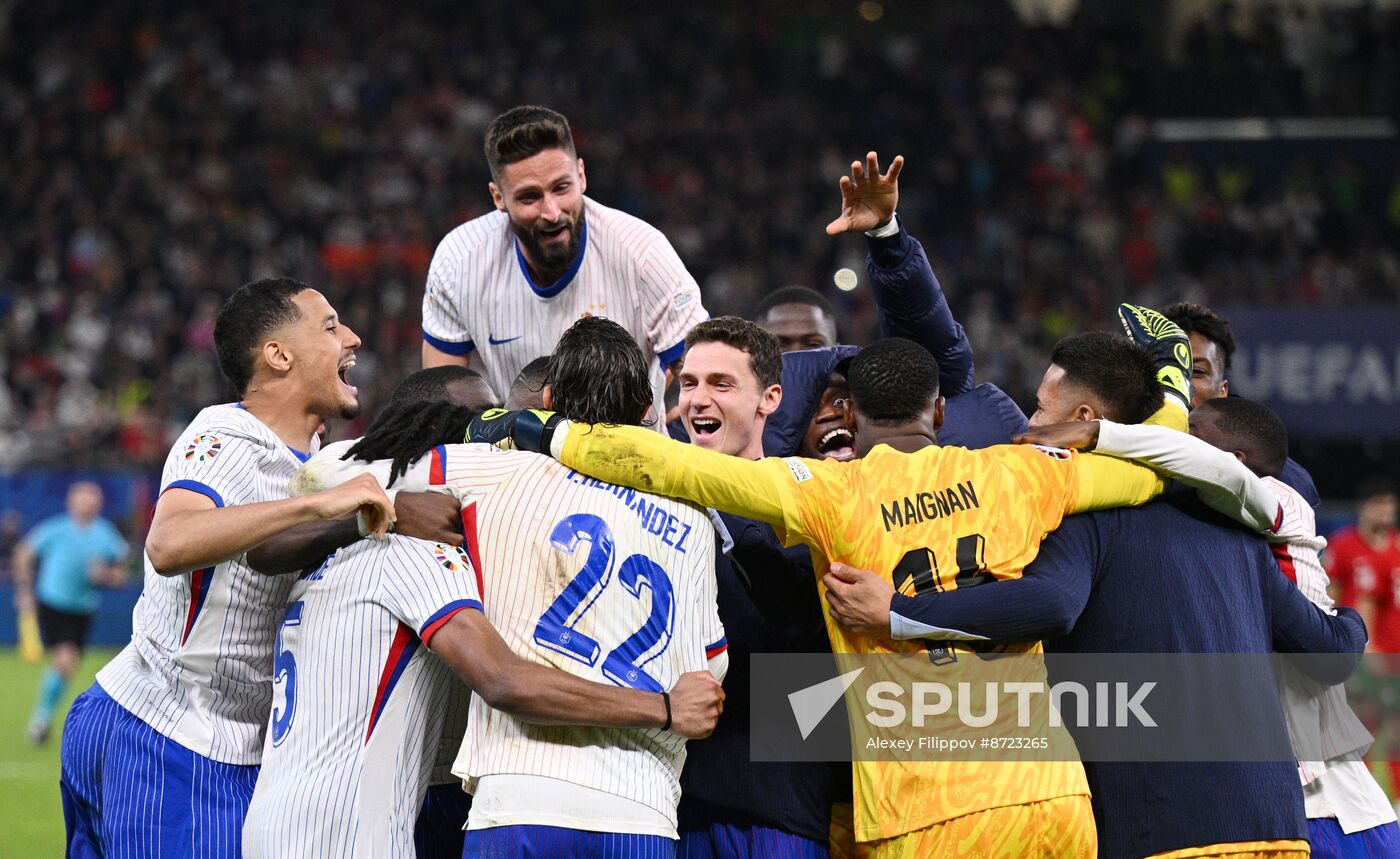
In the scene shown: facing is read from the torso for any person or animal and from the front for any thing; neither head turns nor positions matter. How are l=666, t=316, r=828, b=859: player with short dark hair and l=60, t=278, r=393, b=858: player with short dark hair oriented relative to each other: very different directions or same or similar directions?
very different directions

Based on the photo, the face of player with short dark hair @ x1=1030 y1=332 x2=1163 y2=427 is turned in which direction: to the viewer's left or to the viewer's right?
to the viewer's left

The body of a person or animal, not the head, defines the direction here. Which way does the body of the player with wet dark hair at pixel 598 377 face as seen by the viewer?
away from the camera

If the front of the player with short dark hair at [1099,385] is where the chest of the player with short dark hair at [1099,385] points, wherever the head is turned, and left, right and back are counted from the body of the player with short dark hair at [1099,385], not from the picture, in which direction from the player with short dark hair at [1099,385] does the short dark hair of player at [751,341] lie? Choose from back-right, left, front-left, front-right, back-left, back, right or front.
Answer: front-left

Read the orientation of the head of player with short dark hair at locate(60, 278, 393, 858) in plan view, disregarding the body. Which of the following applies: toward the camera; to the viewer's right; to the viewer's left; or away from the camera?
to the viewer's right

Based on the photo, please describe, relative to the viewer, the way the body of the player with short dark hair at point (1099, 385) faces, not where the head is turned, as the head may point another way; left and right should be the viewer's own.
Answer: facing away from the viewer and to the left of the viewer

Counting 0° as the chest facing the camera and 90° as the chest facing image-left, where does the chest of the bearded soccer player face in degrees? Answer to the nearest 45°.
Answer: approximately 0°

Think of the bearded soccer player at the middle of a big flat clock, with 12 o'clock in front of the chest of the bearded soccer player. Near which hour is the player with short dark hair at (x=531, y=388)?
The player with short dark hair is roughly at 12 o'clock from the bearded soccer player.

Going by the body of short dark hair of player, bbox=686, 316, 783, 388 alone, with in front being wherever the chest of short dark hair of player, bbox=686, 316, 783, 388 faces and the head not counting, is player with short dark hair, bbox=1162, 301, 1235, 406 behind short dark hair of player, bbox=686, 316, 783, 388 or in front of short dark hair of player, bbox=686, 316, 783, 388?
behind

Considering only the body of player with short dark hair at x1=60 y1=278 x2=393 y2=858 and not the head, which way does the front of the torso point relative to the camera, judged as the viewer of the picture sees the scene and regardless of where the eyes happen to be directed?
to the viewer's right
